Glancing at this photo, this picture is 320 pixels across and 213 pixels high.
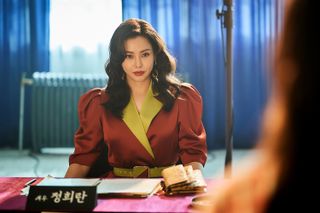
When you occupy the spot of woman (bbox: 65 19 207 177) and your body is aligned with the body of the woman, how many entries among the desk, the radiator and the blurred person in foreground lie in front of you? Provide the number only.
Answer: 2

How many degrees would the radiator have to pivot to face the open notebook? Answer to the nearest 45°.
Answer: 0° — it already faces it

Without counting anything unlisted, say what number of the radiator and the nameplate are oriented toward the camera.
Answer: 2

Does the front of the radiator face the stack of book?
yes
